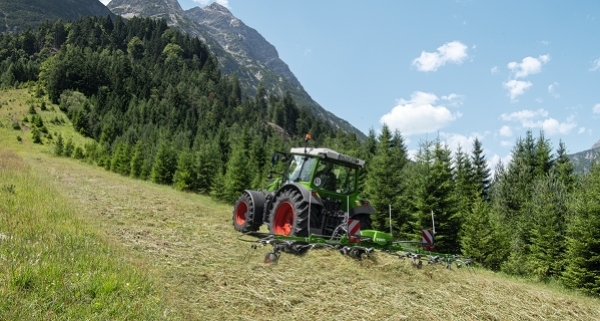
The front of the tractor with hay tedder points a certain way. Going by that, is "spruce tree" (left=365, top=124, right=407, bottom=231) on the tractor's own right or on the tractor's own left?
on the tractor's own right

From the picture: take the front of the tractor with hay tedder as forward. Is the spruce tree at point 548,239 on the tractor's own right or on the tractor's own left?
on the tractor's own right

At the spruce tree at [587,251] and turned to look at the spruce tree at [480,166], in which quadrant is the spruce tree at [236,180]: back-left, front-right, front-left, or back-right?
front-left

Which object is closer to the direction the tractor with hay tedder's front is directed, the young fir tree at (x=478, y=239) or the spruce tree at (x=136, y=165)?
the spruce tree

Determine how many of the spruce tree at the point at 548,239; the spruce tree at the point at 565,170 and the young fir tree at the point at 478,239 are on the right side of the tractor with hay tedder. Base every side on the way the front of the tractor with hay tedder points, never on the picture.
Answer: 3

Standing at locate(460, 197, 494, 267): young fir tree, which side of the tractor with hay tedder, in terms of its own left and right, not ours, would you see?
right
